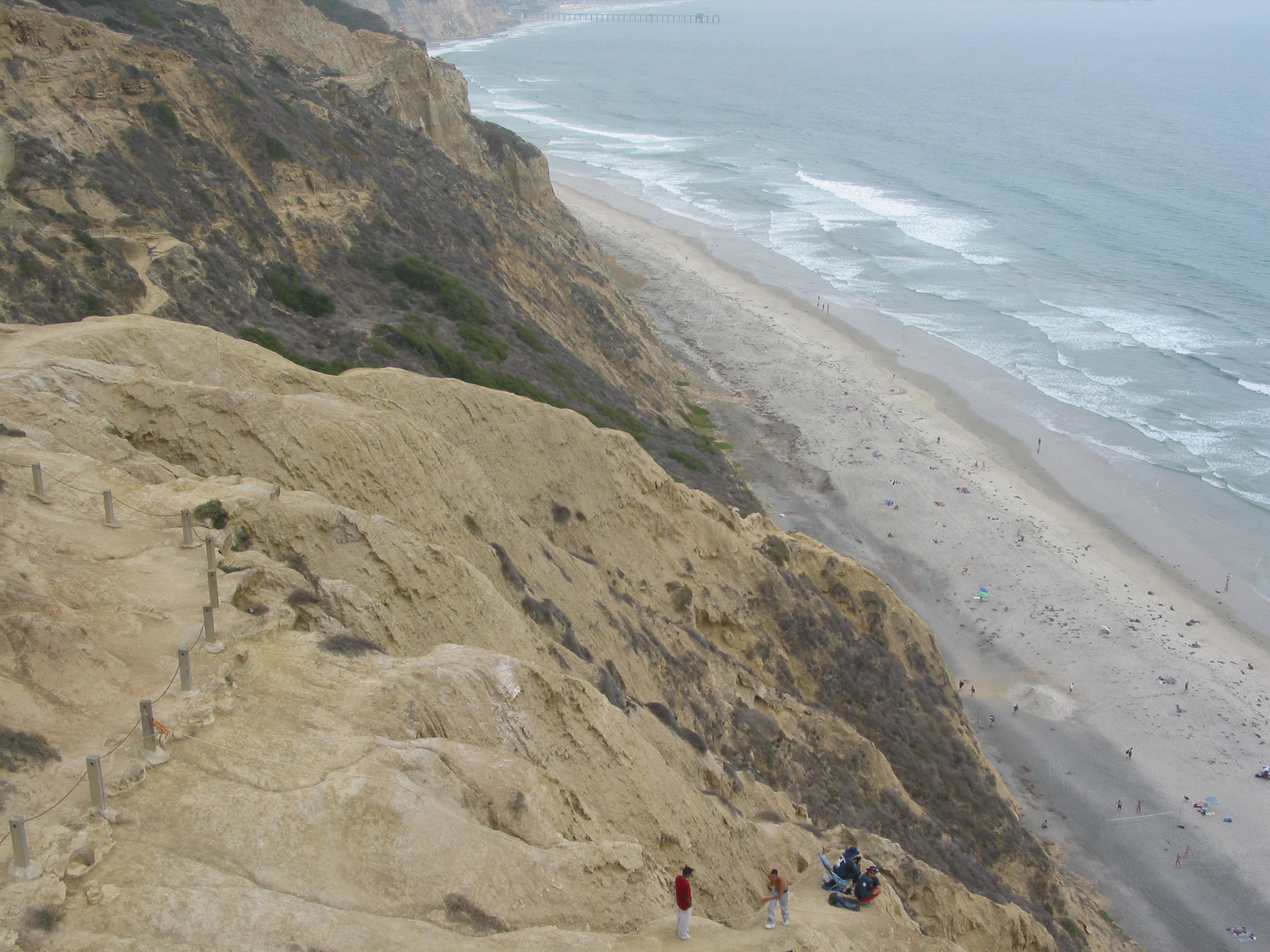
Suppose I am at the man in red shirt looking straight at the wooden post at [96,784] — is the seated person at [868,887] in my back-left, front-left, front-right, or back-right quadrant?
back-right

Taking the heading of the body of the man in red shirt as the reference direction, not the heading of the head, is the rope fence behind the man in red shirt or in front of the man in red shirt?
behind

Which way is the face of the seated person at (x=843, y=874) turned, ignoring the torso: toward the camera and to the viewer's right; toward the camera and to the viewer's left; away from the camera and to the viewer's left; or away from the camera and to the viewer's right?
away from the camera and to the viewer's right
